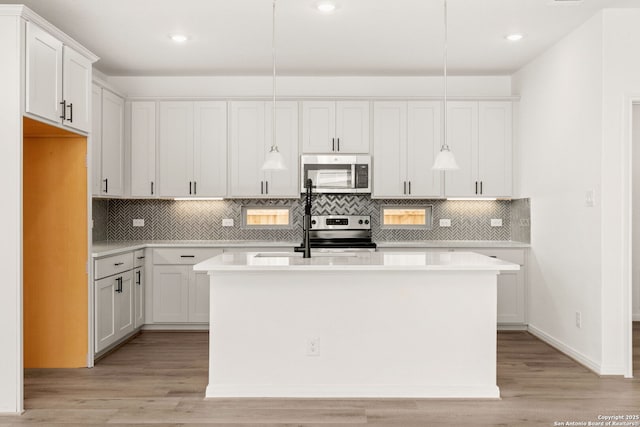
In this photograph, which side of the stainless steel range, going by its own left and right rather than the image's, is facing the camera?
front

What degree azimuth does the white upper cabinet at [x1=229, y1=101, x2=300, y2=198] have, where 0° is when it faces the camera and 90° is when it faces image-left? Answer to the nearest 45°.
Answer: approximately 0°

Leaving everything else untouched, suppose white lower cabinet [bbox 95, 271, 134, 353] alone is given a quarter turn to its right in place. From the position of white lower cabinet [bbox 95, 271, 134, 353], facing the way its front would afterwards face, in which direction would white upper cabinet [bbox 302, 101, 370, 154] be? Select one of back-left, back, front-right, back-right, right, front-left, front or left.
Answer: back-left

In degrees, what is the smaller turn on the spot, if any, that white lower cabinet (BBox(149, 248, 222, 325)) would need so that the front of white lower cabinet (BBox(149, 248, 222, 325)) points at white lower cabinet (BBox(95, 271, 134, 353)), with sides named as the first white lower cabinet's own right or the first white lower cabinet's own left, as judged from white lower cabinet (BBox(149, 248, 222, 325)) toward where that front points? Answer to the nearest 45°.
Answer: approximately 45° to the first white lower cabinet's own right

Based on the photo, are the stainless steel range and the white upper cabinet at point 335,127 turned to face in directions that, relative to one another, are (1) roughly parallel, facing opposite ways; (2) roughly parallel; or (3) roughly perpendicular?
roughly parallel

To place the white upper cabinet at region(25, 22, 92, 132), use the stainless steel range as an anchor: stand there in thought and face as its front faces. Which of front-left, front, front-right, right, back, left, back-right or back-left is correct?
front-right

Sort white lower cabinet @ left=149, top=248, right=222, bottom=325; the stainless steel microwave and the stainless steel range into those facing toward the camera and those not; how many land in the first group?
3

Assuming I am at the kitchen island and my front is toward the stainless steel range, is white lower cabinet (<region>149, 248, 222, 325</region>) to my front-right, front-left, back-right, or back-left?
front-left

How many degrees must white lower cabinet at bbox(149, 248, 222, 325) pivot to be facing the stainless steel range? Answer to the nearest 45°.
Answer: approximately 90° to its left

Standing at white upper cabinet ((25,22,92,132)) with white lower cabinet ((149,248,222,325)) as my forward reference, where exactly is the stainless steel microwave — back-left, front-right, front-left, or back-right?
front-right

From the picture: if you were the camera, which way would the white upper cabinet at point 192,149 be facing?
facing the viewer

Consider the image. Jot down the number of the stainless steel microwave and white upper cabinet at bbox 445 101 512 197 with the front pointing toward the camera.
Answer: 2

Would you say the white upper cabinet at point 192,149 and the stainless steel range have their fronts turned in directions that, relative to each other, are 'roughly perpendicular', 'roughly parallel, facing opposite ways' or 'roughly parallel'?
roughly parallel

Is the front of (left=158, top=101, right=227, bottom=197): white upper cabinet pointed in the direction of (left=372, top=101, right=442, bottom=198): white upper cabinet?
no

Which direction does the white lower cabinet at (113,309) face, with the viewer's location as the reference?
facing the viewer and to the right of the viewer

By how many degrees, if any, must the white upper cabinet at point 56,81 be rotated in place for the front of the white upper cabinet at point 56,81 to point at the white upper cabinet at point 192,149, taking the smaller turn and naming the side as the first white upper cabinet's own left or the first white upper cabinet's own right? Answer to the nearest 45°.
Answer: approximately 90° to the first white upper cabinet's own left

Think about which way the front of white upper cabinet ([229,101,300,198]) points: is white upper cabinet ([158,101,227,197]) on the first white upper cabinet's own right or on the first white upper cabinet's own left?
on the first white upper cabinet's own right
